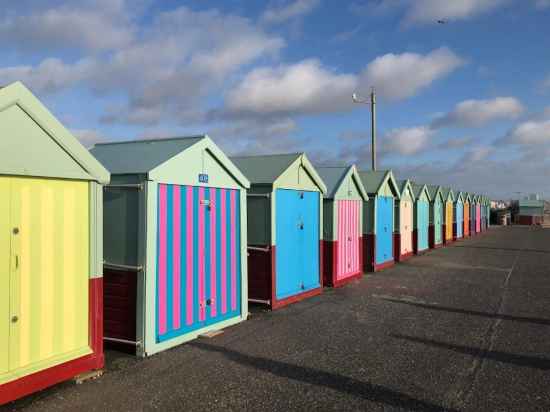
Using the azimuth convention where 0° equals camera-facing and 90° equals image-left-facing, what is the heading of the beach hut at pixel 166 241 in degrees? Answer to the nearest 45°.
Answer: approximately 315°

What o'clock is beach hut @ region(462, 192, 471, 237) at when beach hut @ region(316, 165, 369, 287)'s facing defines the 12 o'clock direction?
beach hut @ region(462, 192, 471, 237) is roughly at 8 o'clock from beach hut @ region(316, 165, 369, 287).

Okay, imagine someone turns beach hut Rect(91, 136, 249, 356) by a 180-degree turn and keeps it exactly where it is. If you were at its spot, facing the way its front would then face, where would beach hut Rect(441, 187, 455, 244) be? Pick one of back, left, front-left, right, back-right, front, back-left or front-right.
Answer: right

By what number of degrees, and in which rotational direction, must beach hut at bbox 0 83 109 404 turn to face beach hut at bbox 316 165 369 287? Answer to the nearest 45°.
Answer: approximately 90° to its left

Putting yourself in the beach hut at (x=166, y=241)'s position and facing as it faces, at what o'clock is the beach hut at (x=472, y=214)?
the beach hut at (x=472, y=214) is roughly at 9 o'clock from the beach hut at (x=166, y=241).

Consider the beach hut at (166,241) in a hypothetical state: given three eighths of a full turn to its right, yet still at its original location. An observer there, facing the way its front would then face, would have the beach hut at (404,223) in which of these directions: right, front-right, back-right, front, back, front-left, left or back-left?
back-right

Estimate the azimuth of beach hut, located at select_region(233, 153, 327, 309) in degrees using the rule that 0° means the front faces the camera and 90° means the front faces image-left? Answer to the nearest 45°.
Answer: approximately 315°

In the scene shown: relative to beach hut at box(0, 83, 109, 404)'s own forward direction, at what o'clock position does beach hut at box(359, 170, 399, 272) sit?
beach hut at box(359, 170, 399, 272) is roughly at 9 o'clock from beach hut at box(0, 83, 109, 404).

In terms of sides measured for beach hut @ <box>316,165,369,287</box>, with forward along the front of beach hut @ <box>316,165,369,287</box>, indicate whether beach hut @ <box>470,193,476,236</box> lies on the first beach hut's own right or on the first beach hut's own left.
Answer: on the first beach hut's own left

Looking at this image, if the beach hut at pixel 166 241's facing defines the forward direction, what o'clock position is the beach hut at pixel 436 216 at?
the beach hut at pixel 436 216 is roughly at 9 o'clock from the beach hut at pixel 166 241.

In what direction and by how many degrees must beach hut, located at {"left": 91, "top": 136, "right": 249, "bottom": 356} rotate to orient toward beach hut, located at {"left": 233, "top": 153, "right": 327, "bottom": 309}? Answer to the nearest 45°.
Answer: approximately 90° to its left
